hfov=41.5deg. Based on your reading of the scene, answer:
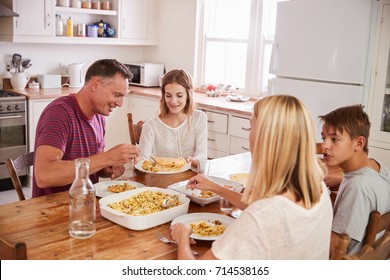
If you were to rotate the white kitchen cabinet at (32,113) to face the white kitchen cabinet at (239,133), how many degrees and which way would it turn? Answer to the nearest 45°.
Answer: approximately 45° to its left

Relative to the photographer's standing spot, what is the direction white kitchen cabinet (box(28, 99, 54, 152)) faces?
facing the viewer

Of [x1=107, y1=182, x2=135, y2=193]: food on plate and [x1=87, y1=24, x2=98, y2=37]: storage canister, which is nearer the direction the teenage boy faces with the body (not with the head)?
the food on plate

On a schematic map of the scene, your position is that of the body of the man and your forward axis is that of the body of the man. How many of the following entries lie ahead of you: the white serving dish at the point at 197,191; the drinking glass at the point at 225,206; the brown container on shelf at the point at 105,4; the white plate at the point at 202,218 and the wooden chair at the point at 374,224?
4

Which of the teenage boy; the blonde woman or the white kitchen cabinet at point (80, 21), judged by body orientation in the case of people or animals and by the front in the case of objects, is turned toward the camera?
the white kitchen cabinet

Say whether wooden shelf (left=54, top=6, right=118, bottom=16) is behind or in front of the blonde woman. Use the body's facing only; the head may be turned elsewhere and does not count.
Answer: in front

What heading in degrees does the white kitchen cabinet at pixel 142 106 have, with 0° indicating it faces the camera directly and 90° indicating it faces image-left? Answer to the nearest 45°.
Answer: approximately 315°

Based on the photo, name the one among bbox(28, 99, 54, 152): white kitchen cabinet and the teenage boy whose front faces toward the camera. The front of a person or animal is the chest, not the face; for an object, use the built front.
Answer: the white kitchen cabinet

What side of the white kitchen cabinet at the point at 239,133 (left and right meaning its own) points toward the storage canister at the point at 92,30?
right

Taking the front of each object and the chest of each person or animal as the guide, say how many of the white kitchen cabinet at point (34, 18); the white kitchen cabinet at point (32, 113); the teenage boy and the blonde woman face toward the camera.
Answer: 2

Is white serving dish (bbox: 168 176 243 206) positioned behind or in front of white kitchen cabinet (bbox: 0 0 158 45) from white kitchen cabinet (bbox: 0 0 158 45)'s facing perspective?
in front

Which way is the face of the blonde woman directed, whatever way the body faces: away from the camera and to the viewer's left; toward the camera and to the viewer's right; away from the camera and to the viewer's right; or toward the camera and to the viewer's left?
away from the camera and to the viewer's left

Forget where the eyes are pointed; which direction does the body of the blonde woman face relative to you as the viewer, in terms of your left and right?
facing away from the viewer and to the left of the viewer

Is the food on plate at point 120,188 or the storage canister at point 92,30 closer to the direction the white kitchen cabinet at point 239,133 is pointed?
the food on plate

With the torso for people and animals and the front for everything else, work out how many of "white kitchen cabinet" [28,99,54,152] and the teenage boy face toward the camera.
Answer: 1

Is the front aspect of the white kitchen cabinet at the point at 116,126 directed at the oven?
no

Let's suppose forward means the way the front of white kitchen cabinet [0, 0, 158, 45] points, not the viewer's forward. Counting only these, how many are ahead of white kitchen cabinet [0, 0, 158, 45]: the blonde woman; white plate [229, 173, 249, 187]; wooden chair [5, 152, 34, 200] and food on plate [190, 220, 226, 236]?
4

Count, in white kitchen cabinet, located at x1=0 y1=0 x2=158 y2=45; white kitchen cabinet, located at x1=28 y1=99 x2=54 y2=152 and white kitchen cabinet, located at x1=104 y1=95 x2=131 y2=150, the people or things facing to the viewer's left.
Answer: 0
